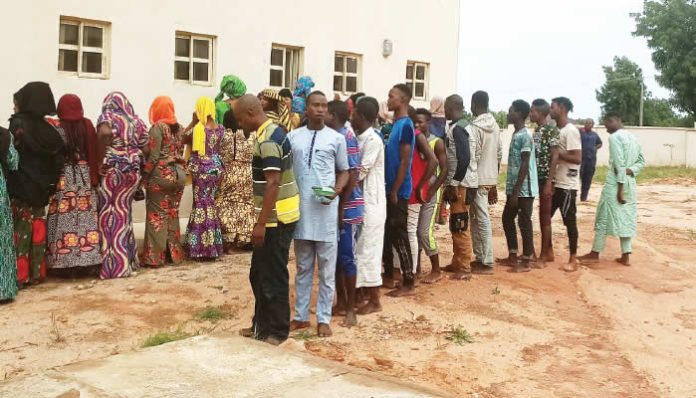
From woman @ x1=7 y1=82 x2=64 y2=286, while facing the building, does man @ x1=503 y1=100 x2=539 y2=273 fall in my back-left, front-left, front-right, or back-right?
front-right

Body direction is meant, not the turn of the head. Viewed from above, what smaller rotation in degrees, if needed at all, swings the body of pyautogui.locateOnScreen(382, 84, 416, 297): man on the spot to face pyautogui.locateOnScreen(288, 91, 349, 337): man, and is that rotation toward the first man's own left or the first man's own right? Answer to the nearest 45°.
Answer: approximately 45° to the first man's own left

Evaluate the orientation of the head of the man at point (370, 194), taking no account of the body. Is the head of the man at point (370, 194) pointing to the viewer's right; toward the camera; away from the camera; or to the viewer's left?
to the viewer's left

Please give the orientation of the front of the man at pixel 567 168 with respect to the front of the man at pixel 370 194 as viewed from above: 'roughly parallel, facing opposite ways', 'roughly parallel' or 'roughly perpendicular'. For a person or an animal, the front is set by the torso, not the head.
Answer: roughly parallel

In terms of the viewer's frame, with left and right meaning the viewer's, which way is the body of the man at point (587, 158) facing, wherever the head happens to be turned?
facing the viewer

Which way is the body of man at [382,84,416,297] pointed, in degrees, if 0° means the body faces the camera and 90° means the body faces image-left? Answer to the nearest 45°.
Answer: approximately 90°

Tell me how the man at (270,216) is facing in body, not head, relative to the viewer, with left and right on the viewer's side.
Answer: facing to the left of the viewer

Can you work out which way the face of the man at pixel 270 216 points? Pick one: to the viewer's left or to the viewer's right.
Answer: to the viewer's left

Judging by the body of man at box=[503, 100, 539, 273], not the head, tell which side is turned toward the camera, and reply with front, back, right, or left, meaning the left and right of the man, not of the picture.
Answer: left

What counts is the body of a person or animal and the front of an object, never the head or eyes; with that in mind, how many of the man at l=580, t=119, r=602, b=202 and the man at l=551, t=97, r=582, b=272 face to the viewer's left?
1

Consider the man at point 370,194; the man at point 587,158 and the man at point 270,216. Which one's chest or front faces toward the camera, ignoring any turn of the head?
the man at point 587,158

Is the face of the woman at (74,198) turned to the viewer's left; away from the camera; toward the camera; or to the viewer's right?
away from the camera

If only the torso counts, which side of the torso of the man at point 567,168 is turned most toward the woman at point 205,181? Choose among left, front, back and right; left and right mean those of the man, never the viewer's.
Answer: front

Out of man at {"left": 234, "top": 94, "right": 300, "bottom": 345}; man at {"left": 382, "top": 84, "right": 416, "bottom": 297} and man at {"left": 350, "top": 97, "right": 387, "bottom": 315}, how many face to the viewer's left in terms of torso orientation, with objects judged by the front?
3

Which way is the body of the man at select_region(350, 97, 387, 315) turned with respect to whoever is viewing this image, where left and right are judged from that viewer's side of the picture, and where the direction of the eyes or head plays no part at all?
facing to the left of the viewer
